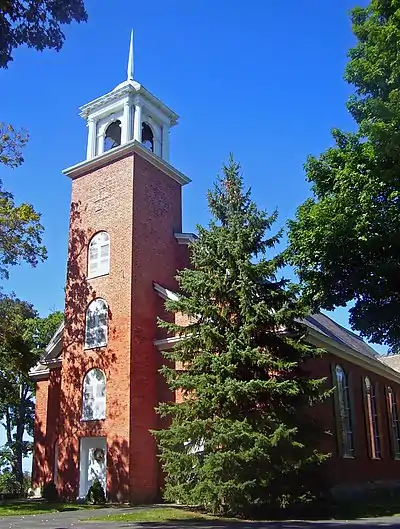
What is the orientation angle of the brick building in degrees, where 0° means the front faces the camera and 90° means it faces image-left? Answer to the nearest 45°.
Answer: approximately 45°

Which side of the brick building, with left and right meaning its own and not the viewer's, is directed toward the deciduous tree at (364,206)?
left

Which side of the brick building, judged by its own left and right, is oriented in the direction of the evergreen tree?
left
